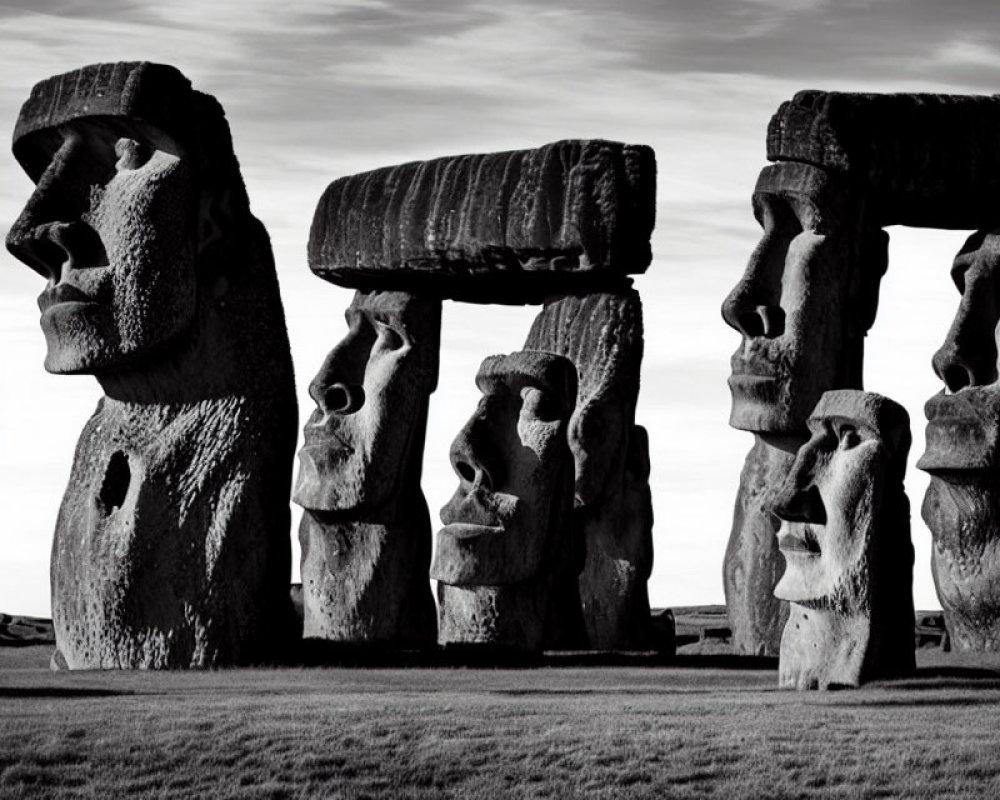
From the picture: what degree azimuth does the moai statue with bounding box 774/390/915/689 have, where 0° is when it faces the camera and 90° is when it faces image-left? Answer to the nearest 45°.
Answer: approximately 45°

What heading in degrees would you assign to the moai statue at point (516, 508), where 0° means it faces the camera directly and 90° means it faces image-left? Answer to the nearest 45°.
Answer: approximately 45°

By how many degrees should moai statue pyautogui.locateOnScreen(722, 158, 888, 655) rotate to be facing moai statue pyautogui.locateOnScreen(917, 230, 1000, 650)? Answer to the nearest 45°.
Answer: approximately 135° to its left

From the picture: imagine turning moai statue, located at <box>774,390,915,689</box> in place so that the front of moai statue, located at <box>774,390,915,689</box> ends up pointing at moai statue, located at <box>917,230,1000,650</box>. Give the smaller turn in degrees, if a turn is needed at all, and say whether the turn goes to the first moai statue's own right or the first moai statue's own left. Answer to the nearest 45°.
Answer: approximately 135° to the first moai statue's own right

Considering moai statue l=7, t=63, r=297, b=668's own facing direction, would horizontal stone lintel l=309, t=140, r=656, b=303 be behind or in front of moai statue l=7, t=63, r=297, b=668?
behind

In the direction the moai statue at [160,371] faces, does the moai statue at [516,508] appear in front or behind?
behind

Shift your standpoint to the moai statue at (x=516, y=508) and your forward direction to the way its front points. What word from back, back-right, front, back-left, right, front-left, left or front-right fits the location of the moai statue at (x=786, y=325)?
back

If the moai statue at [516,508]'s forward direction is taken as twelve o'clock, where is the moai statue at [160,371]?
the moai statue at [160,371] is roughly at 12 o'clock from the moai statue at [516,508].

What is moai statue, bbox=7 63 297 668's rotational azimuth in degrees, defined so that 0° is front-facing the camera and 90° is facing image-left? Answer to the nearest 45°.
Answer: approximately 45°
